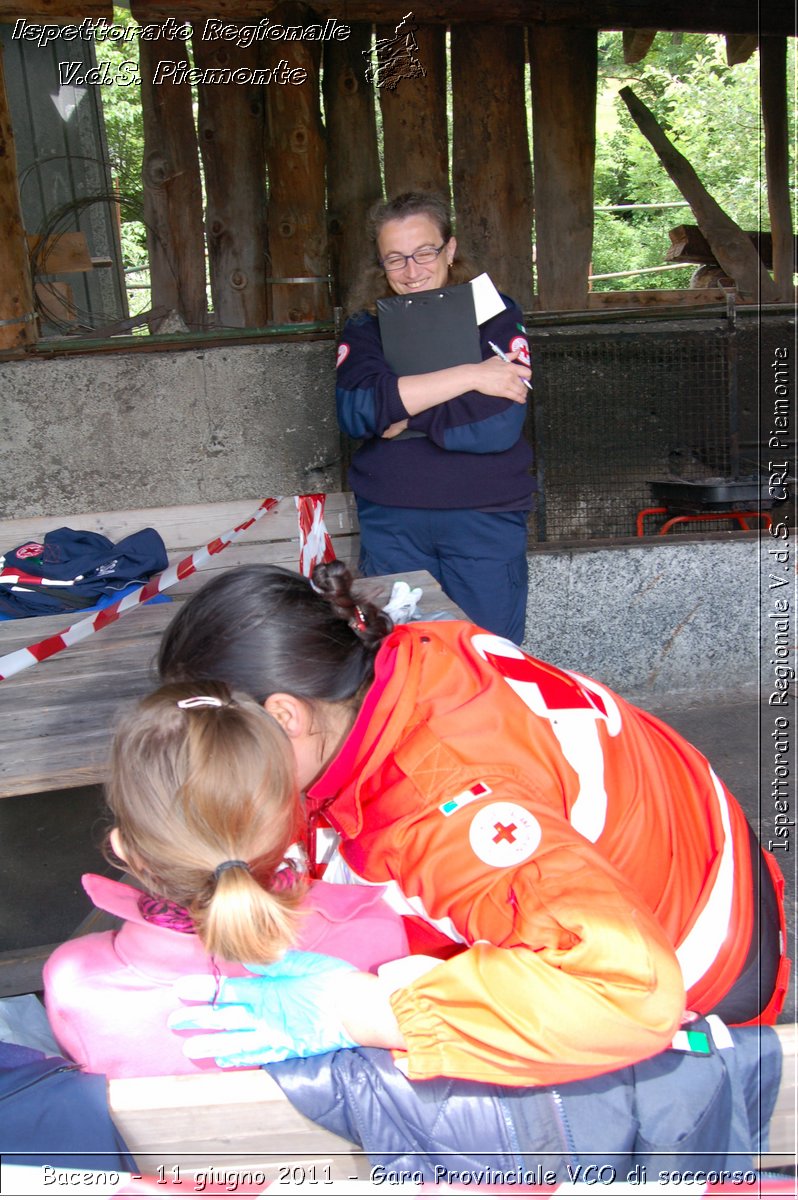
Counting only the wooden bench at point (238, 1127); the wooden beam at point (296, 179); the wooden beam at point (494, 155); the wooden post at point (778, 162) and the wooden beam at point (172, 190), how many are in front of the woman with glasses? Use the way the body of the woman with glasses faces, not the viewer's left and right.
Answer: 1

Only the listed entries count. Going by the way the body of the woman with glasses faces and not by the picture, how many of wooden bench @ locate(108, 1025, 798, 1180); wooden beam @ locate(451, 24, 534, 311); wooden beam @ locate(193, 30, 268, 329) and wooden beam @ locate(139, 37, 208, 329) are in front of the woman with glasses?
1

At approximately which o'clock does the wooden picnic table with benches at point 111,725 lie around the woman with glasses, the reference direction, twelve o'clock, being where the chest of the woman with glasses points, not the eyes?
The wooden picnic table with benches is roughly at 1 o'clock from the woman with glasses.

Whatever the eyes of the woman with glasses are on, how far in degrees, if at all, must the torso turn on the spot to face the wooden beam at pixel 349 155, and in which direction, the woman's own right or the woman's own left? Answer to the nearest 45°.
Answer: approximately 180°

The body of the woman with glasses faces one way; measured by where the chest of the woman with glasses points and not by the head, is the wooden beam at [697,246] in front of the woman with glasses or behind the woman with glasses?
behind

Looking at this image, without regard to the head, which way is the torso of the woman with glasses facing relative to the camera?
toward the camera

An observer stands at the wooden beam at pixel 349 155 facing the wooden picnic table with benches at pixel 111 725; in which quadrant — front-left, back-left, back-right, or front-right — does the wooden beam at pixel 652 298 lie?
back-left

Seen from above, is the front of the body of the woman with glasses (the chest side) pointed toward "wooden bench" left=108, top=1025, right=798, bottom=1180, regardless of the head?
yes

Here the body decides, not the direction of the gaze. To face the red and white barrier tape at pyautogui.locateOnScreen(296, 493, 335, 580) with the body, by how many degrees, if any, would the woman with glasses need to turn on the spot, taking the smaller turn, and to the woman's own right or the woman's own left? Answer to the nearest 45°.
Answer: approximately 135° to the woman's own right
